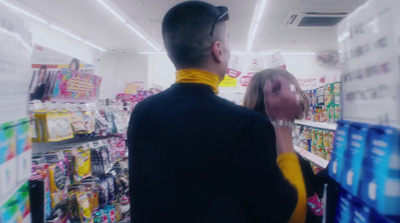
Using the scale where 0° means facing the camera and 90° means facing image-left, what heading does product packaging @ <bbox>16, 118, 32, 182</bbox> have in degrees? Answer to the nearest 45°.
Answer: approximately 315°

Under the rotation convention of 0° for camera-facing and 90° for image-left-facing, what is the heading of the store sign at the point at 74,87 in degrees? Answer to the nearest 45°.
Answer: approximately 315°

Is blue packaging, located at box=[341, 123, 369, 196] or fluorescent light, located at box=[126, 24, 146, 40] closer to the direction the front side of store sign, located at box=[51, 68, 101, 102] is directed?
the blue packaging

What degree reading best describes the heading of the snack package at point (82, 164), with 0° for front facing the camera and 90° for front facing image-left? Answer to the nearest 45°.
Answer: approximately 315°
